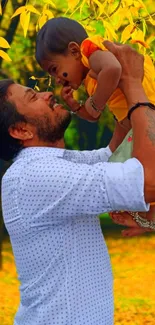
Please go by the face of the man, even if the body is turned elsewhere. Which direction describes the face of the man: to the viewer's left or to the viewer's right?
to the viewer's right

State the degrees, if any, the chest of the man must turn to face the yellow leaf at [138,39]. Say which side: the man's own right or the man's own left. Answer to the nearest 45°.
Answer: approximately 90° to the man's own left

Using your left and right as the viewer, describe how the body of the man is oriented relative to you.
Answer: facing to the right of the viewer

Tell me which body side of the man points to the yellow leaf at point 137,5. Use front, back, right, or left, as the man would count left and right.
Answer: left

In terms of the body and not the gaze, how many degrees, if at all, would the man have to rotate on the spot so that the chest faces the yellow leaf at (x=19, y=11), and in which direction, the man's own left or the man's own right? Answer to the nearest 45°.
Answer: approximately 90° to the man's own left
